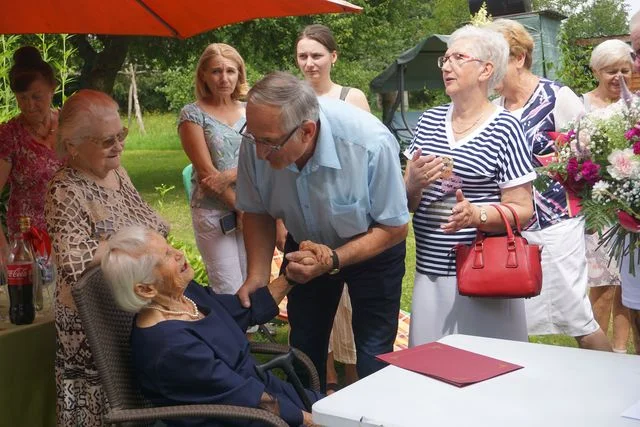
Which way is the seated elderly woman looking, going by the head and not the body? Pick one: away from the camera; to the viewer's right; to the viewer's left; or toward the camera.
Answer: to the viewer's right

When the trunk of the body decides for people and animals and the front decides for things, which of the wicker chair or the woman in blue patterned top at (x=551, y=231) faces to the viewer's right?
the wicker chair

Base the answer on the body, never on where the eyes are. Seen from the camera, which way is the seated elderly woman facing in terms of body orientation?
to the viewer's right

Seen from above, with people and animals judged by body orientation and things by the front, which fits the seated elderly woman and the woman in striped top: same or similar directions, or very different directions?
very different directions

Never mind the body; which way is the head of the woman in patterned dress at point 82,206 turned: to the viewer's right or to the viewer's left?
to the viewer's right

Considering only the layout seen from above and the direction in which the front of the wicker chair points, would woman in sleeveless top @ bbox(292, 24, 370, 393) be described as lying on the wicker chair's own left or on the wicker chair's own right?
on the wicker chair's own left

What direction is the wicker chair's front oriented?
to the viewer's right

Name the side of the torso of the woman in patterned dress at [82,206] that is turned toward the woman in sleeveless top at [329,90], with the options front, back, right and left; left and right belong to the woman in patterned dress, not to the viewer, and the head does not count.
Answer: left

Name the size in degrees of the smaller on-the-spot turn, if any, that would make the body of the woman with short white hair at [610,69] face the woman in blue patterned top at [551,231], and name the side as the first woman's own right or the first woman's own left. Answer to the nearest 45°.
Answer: approximately 45° to the first woman's own right

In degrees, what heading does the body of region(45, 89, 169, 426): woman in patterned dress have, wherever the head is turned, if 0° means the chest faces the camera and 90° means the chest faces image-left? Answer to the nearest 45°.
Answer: approximately 315°

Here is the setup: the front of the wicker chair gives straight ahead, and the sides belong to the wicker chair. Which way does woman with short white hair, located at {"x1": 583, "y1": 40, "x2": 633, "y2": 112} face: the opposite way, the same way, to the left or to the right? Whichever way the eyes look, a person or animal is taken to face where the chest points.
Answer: to the right

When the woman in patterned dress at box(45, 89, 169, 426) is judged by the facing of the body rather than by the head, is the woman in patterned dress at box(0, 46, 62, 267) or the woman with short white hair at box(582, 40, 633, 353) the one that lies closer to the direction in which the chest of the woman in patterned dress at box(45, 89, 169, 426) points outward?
the woman with short white hair

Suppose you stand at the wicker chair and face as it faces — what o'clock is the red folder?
The red folder is roughly at 1 o'clock from the wicker chair.

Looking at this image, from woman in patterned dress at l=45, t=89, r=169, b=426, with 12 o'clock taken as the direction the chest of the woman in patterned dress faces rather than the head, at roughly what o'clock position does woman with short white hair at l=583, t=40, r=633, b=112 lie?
The woman with short white hair is roughly at 10 o'clock from the woman in patterned dress.

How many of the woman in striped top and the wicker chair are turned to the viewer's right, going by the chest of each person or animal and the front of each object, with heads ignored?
1
